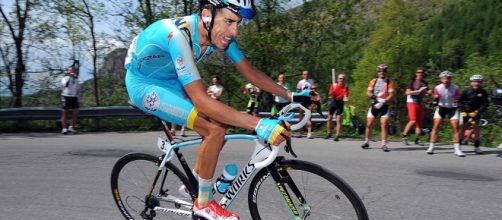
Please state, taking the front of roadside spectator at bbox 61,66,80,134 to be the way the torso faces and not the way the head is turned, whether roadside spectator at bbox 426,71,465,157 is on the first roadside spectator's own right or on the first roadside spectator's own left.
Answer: on the first roadside spectator's own left

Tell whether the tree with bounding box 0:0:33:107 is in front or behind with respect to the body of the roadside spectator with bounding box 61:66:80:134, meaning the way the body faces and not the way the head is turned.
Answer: behind

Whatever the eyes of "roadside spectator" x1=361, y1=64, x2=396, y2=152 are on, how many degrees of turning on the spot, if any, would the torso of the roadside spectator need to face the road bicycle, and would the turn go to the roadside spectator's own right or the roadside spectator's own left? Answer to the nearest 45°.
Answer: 0° — they already face it

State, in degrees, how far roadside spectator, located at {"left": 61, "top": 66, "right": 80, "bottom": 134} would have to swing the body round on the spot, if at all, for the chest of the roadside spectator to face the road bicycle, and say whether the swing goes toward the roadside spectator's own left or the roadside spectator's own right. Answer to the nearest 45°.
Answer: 0° — they already face it

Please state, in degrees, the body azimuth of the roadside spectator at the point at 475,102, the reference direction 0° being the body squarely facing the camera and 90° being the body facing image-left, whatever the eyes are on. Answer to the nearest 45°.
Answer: approximately 0°

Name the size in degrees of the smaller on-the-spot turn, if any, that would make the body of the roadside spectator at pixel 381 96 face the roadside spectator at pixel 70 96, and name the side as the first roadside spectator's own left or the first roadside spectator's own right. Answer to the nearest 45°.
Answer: approximately 90° to the first roadside spectator's own right

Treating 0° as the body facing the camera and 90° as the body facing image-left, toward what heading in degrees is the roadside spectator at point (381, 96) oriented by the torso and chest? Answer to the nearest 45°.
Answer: approximately 0°

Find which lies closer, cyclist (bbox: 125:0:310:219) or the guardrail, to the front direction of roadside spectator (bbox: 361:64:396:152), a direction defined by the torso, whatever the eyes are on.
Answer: the cyclist
